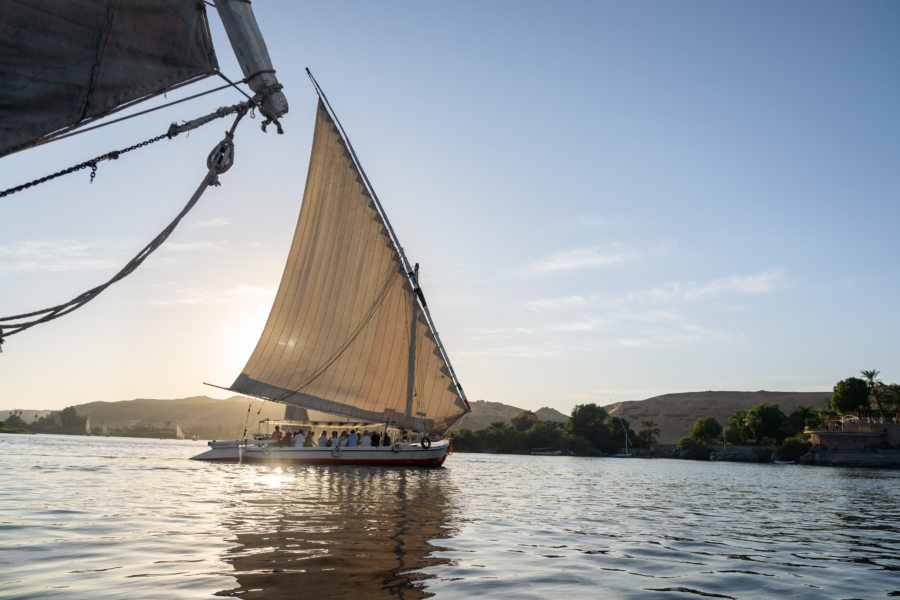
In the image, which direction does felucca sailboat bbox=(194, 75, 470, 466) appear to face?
to the viewer's right
